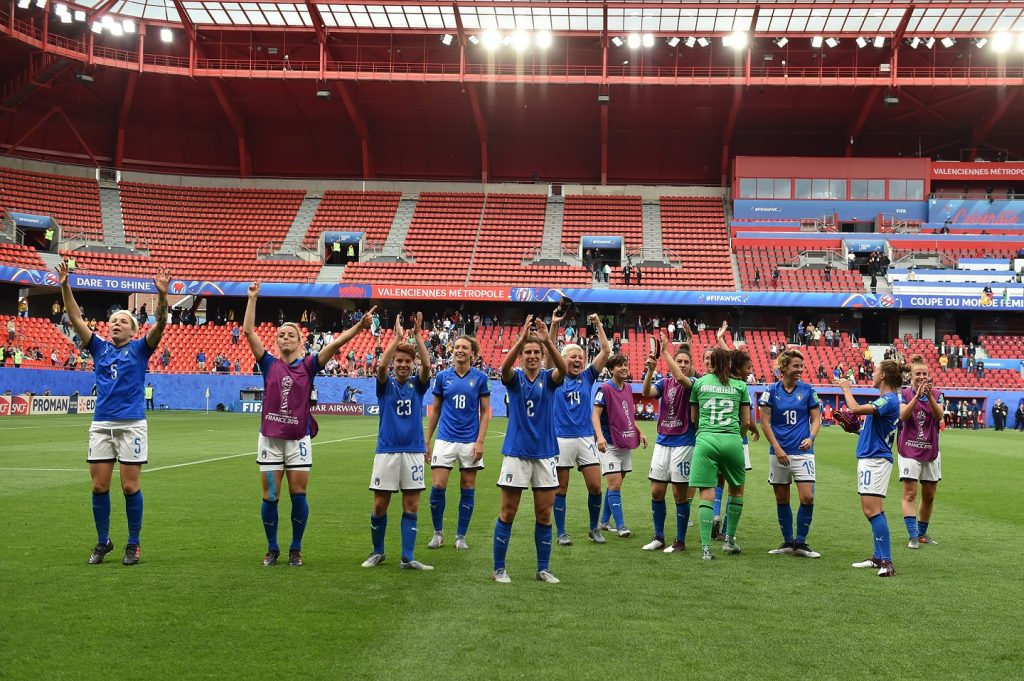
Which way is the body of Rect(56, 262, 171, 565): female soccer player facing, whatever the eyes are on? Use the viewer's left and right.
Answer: facing the viewer

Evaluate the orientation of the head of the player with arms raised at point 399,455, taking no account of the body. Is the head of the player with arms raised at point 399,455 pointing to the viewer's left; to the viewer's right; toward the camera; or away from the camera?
toward the camera

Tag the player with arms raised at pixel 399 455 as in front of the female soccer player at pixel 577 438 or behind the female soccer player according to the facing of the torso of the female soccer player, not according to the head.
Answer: in front

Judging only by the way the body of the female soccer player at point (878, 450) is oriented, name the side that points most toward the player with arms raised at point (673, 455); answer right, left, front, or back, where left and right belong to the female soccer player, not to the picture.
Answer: front

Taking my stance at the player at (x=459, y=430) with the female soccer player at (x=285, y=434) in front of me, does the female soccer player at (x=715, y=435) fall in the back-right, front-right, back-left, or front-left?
back-left

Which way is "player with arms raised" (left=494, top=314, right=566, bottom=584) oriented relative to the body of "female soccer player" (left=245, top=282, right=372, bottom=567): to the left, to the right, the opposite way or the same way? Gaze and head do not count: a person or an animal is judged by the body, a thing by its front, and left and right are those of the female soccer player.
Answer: the same way

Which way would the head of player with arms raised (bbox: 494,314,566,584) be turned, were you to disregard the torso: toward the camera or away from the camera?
toward the camera

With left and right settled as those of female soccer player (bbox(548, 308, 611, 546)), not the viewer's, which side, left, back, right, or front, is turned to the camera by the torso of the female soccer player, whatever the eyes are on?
front

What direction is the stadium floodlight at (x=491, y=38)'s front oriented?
toward the camera

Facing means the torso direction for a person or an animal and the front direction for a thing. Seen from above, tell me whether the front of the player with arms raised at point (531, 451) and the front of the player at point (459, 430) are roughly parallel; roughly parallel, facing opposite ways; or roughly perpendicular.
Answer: roughly parallel

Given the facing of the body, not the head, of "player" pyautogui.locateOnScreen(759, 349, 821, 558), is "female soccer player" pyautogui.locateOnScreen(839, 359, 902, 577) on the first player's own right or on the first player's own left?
on the first player's own left

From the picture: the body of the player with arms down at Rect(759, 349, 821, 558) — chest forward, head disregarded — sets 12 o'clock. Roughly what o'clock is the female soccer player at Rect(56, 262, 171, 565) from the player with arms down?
The female soccer player is roughly at 2 o'clock from the player with arms down.

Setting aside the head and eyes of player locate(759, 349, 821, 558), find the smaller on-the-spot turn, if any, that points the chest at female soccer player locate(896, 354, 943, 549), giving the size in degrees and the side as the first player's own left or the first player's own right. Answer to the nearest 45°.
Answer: approximately 135° to the first player's own left

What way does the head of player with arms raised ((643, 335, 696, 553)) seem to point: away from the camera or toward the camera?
toward the camera

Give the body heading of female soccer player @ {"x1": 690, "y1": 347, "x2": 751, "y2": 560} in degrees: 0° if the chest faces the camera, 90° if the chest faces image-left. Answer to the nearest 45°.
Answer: approximately 180°

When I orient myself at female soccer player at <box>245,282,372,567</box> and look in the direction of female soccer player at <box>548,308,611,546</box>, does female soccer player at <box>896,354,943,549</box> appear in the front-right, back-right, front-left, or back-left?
front-right

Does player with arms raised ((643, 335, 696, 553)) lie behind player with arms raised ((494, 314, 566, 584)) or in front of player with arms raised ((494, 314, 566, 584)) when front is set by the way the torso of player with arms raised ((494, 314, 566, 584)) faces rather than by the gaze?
behind

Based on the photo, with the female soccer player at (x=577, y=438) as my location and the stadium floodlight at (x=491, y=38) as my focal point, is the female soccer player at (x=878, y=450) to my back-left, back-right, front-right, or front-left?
back-right

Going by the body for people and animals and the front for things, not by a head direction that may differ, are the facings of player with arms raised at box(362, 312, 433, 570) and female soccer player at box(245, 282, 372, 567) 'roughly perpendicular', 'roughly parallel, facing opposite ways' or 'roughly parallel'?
roughly parallel
